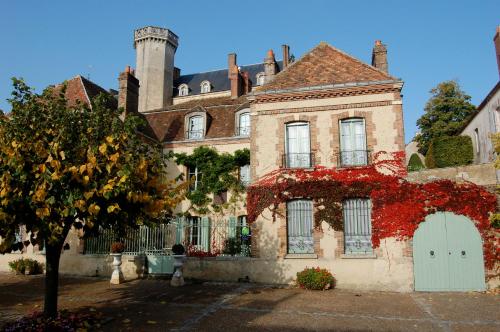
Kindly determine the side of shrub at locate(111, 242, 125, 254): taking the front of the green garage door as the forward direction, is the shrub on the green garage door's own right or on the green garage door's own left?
on the green garage door's own right

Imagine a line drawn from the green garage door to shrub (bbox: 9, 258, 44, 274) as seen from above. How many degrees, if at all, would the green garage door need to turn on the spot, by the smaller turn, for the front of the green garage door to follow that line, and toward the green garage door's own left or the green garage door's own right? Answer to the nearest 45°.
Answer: approximately 90° to the green garage door's own right

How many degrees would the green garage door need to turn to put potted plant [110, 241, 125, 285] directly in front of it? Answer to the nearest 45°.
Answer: approximately 90° to its right

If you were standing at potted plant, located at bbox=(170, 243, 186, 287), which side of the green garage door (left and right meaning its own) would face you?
right

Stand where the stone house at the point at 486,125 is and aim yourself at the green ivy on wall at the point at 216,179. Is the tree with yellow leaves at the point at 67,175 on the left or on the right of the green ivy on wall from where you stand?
left

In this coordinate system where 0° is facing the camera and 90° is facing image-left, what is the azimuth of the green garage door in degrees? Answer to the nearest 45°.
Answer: approximately 0°

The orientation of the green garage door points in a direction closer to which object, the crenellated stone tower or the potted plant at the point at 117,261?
the potted plant

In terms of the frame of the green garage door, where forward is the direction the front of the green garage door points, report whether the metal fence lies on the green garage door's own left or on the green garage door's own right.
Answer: on the green garage door's own right

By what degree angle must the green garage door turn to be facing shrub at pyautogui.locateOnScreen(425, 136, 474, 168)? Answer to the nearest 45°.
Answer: approximately 180°
